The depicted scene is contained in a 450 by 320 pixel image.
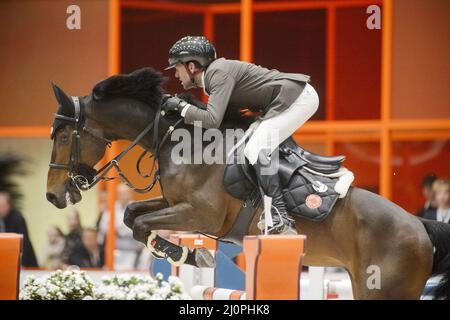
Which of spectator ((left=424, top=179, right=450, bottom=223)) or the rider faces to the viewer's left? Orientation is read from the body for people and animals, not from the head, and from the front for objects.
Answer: the rider

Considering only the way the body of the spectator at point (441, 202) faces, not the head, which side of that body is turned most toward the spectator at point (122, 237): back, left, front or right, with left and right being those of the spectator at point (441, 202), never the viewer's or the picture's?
right

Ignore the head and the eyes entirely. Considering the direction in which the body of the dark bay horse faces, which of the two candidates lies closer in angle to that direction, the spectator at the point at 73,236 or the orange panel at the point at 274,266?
the spectator

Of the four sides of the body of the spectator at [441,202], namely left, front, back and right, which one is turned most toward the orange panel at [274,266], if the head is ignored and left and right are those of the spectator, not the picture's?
front

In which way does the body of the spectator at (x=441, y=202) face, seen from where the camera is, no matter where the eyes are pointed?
toward the camera

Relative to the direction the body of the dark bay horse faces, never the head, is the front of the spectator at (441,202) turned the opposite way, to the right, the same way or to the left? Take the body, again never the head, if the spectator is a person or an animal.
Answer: to the left

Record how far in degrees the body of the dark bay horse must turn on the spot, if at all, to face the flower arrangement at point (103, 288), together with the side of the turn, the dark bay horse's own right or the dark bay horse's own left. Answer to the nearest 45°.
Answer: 0° — it already faces it

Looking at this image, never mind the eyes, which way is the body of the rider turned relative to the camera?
to the viewer's left

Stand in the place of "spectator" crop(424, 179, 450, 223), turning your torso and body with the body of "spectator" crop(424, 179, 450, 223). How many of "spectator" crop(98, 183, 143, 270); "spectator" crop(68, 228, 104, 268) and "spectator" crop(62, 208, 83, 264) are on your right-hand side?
3

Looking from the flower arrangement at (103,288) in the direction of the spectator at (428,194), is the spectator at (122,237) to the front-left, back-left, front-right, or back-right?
front-left

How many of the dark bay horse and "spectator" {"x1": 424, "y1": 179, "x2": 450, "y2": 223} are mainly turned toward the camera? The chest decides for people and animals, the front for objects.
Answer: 1

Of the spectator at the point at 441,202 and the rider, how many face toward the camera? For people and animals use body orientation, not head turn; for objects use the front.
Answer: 1

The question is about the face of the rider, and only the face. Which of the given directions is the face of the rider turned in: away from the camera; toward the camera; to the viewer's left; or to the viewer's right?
to the viewer's left

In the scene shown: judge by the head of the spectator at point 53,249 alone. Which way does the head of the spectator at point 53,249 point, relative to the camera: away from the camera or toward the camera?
toward the camera

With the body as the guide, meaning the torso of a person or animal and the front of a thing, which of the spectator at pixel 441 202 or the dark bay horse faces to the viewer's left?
the dark bay horse

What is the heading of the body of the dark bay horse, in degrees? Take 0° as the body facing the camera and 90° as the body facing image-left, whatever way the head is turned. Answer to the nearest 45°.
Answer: approximately 90°
